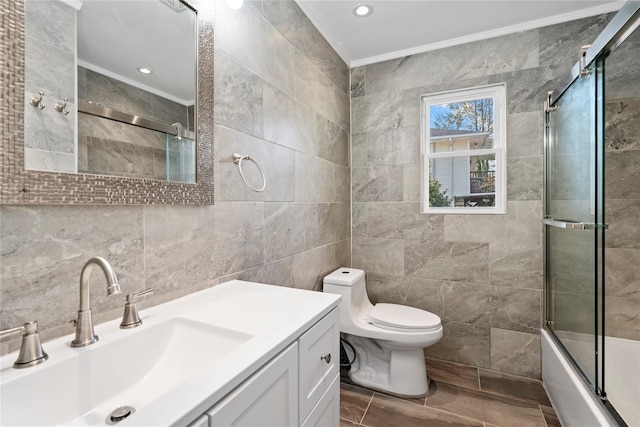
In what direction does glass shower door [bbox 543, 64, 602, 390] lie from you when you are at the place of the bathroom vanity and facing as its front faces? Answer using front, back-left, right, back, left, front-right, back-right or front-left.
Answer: front-left

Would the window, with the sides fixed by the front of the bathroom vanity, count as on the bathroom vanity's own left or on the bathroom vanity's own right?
on the bathroom vanity's own left

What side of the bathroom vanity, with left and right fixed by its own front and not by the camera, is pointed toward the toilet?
left

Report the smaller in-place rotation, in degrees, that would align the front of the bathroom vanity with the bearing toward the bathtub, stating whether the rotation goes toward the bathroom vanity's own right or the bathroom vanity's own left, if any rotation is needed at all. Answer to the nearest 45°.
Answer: approximately 45° to the bathroom vanity's own left

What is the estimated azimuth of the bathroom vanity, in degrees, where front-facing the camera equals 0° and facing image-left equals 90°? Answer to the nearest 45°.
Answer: approximately 315°
